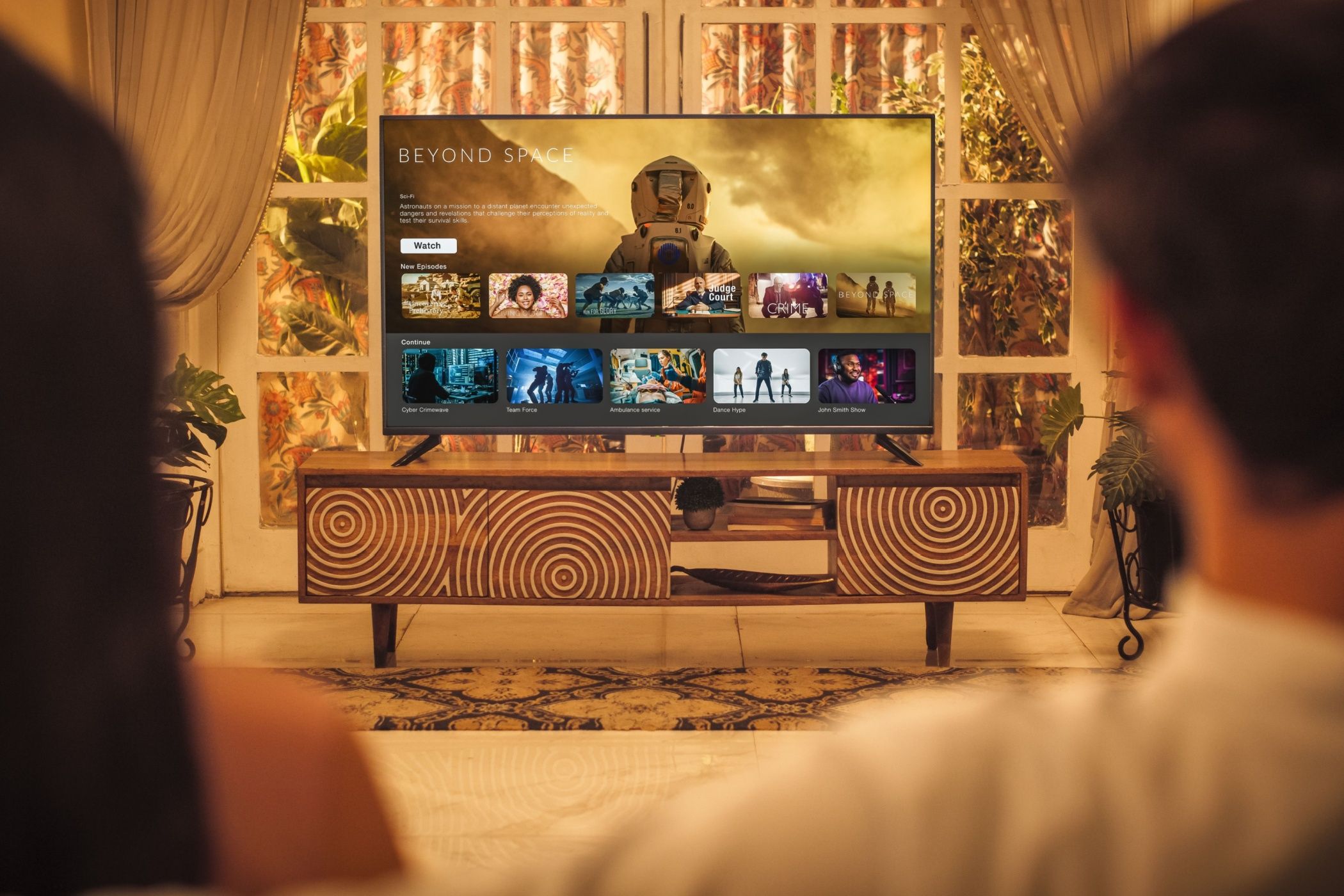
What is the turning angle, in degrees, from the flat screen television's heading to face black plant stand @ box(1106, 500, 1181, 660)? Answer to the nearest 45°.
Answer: approximately 90° to its left

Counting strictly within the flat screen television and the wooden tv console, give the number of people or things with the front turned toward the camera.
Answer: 2

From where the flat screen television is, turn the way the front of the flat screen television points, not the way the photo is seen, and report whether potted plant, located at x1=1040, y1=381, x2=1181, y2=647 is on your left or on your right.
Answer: on your left

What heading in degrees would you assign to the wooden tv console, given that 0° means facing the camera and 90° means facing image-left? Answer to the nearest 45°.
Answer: approximately 0°

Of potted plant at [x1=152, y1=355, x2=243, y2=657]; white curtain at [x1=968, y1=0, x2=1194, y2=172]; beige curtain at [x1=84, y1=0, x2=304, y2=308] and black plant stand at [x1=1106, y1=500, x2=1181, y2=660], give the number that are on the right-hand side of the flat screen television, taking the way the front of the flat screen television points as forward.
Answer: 2
